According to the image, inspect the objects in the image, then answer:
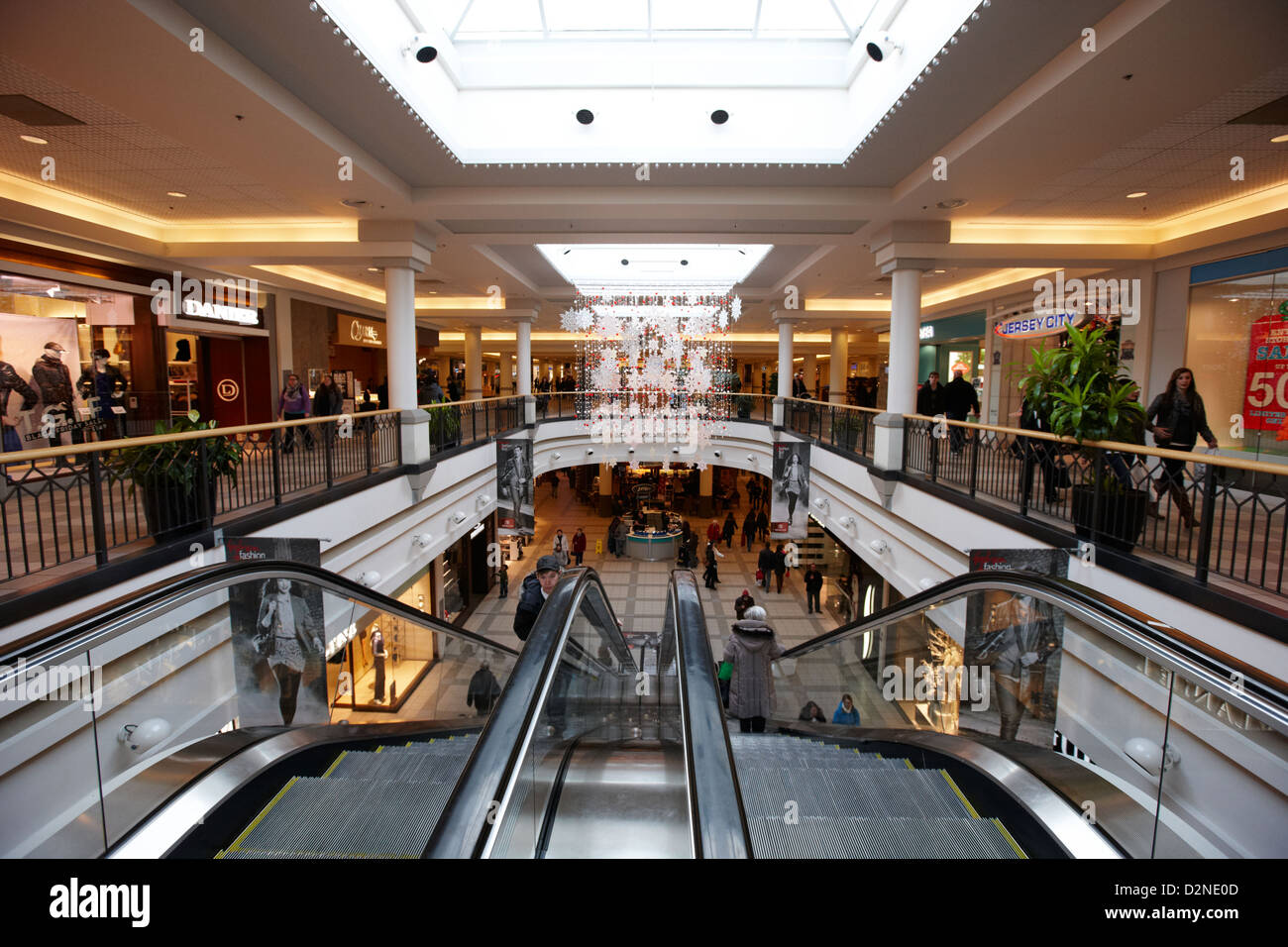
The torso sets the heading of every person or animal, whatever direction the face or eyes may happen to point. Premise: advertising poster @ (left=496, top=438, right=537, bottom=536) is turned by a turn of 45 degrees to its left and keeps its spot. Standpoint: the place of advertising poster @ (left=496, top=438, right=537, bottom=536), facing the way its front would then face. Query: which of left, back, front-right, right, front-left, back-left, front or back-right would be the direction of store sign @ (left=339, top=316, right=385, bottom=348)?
back

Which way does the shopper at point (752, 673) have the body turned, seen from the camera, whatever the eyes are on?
away from the camera

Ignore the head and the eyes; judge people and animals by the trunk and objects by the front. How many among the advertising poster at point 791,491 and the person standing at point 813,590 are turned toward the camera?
2

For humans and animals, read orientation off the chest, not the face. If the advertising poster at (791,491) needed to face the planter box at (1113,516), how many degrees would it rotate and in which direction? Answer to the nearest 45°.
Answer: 0° — it already faces it

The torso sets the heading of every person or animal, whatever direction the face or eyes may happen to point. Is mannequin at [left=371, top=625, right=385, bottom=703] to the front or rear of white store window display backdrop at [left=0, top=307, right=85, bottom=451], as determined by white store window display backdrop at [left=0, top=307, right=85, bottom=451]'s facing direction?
to the front

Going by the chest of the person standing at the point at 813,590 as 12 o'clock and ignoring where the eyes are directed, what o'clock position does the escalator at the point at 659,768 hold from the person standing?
The escalator is roughly at 12 o'clock from the person standing.

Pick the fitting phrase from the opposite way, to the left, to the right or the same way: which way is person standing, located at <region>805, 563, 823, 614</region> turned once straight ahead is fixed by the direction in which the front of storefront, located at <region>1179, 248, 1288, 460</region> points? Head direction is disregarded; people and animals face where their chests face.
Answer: to the left

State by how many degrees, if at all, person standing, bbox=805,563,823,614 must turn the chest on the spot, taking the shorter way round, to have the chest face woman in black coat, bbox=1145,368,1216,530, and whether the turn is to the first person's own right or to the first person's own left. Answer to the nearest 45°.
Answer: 0° — they already face them

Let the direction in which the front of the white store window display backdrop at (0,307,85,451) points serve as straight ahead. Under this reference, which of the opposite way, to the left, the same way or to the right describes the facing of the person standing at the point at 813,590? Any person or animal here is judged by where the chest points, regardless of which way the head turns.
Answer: to the right

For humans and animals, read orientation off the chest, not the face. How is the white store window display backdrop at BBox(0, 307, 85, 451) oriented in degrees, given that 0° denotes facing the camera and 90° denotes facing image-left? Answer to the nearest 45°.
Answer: approximately 315°

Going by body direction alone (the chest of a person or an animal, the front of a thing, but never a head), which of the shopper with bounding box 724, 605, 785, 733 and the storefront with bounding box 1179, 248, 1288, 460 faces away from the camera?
the shopper
